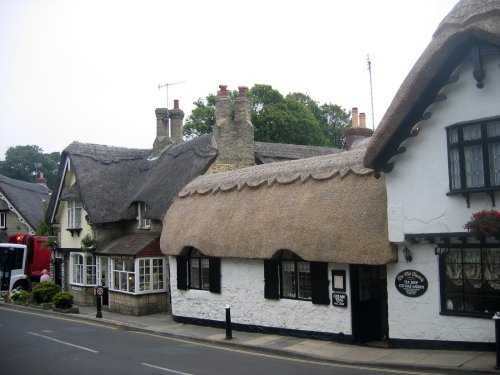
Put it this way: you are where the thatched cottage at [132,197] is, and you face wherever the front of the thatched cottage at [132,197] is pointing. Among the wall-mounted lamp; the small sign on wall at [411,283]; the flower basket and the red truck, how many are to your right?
1

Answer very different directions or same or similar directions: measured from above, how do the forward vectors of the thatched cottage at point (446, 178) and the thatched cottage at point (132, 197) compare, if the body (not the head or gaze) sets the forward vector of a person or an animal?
same or similar directions

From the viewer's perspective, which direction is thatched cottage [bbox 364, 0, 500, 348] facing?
toward the camera

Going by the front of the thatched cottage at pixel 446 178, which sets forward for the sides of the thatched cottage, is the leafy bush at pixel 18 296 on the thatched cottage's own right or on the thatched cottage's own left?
on the thatched cottage's own right

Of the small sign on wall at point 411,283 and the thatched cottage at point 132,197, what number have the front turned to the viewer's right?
0

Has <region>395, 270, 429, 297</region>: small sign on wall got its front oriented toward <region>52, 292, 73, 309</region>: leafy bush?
no

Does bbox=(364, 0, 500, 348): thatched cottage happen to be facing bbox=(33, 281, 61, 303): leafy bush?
no

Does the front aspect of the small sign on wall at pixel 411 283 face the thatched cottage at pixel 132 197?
no

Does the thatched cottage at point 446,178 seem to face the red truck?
no

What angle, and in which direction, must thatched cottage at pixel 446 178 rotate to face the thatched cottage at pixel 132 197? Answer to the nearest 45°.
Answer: approximately 135° to its right

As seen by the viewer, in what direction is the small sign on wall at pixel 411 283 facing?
toward the camera

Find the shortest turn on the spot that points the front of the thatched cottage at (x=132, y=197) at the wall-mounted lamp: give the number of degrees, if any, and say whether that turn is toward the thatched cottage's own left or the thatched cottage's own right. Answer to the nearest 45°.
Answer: approximately 90° to the thatched cottage's own left

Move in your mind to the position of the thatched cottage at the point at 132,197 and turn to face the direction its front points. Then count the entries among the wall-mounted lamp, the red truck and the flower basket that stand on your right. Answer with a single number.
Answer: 1

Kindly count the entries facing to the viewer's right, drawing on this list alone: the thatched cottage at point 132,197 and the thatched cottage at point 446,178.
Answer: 0

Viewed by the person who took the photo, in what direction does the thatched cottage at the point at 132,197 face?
facing the viewer and to the left of the viewer

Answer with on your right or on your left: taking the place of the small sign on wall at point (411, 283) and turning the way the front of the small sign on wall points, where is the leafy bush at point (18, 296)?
on your right
